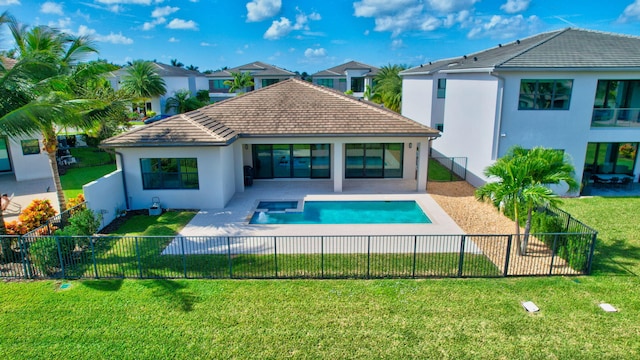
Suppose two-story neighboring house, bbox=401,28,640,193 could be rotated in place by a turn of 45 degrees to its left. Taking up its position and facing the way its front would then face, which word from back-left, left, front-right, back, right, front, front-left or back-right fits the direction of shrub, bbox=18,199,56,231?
left

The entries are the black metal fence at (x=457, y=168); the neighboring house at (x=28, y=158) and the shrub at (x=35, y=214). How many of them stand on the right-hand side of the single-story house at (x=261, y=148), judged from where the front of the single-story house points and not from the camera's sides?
1

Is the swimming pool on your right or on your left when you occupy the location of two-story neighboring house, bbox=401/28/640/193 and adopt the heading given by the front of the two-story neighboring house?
on your left

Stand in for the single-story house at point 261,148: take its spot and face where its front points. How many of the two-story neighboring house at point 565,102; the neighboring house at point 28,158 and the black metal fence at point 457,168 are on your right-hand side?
2

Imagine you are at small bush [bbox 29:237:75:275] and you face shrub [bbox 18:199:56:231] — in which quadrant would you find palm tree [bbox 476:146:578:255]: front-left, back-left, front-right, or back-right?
back-right

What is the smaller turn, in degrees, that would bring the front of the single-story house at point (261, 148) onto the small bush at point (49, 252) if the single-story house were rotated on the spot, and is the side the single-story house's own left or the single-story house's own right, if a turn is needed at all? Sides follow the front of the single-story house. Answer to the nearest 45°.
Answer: approximately 135° to the single-story house's own left

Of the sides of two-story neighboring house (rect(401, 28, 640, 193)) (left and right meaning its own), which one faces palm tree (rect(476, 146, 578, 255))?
back

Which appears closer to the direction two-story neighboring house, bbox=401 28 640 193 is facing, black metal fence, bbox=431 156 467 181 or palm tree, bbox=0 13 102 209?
the black metal fence

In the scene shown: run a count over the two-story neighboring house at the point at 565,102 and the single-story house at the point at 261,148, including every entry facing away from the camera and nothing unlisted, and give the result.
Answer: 2

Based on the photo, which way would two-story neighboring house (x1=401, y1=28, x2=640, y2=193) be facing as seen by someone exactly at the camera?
facing away from the viewer

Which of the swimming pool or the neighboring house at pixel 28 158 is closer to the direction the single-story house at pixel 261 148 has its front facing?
the neighboring house

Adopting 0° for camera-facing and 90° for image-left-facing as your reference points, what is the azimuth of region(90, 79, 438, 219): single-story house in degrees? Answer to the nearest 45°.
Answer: approximately 180°

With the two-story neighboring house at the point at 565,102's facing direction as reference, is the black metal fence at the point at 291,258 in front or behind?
behind

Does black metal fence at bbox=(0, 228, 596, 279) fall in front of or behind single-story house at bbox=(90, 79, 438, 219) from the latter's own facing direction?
behind

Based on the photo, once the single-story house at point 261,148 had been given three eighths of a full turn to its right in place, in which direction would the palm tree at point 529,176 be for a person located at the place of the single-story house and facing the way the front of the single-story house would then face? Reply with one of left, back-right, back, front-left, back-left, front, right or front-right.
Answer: front
